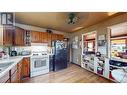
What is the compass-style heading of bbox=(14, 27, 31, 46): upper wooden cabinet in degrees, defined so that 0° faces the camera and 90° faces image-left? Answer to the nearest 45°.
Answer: approximately 315°

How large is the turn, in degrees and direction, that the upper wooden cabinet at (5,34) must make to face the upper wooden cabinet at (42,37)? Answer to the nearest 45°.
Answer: approximately 90° to its left

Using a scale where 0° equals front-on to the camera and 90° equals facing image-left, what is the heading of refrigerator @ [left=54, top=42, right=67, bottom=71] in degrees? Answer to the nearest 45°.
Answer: approximately 315°

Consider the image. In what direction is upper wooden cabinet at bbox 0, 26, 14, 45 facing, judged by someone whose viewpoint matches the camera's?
facing the viewer and to the right of the viewer
